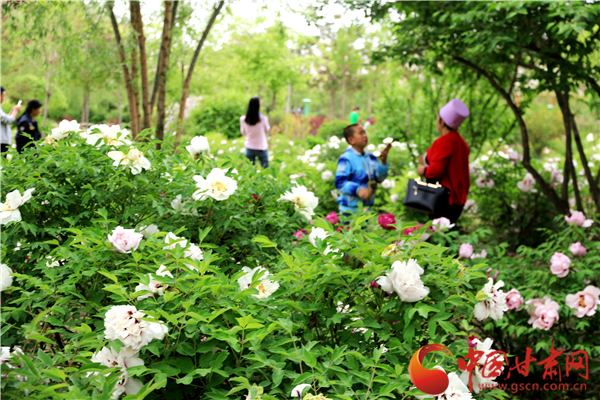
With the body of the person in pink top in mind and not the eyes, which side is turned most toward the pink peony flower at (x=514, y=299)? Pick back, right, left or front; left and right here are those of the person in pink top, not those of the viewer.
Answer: back

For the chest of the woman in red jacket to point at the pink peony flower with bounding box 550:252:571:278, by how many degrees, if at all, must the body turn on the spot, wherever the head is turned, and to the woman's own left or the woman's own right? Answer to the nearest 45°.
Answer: approximately 135° to the woman's own left

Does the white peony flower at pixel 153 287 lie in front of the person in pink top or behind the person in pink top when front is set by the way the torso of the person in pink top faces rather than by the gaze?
behind

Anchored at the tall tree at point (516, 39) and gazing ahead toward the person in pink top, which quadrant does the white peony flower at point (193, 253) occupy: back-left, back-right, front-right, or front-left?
back-left

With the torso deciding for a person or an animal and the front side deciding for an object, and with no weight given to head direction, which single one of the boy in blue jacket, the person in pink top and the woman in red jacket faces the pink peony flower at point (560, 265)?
the boy in blue jacket

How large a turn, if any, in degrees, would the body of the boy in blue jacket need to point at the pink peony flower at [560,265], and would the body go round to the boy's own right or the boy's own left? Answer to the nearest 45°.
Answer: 0° — they already face it

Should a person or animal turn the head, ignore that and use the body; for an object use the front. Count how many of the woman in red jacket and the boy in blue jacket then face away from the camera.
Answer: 0

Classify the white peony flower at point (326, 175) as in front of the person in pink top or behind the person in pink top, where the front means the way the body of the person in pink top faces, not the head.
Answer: behind

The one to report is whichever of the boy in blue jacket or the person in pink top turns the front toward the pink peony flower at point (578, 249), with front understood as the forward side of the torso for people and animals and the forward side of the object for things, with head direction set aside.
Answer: the boy in blue jacket

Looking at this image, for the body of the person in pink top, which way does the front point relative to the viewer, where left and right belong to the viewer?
facing away from the viewer

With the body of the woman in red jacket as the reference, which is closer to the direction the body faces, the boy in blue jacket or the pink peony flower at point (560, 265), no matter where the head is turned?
the boy in blue jacket

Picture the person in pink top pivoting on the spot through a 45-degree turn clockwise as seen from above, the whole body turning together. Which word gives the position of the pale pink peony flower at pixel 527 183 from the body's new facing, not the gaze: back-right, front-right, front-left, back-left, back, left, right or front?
right

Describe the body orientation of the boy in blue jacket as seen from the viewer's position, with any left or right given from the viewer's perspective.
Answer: facing the viewer and to the right of the viewer

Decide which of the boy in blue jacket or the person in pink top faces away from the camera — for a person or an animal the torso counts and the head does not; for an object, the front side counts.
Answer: the person in pink top

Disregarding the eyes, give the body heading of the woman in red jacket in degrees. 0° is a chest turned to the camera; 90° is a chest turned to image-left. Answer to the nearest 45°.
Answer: approximately 90°

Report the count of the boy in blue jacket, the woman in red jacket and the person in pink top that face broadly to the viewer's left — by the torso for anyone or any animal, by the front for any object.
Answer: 1
